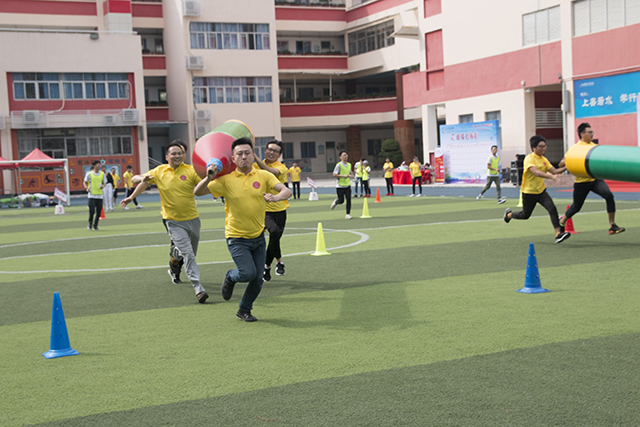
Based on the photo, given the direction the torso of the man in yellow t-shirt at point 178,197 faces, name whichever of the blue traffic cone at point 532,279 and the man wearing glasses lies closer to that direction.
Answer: the blue traffic cone

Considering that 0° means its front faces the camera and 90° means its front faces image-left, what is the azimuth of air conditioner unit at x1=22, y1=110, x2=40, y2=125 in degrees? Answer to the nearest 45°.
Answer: approximately 0°

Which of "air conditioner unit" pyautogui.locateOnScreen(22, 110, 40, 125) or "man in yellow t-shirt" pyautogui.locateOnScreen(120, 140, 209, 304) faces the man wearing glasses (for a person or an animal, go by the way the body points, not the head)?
the air conditioner unit

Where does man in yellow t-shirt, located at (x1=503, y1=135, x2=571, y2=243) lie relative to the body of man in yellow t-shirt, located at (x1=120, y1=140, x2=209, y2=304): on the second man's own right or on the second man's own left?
on the second man's own left

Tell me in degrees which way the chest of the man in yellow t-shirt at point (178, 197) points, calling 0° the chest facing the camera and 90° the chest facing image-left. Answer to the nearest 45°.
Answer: approximately 0°

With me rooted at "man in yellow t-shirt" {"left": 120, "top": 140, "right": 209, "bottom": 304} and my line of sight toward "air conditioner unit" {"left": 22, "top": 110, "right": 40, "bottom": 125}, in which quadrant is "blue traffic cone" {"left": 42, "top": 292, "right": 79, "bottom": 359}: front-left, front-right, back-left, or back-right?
back-left

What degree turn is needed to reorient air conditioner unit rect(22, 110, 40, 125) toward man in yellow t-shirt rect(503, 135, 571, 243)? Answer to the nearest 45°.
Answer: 0° — it already faces them

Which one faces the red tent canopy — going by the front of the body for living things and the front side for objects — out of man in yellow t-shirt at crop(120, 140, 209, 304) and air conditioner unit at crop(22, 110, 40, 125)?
the air conditioner unit

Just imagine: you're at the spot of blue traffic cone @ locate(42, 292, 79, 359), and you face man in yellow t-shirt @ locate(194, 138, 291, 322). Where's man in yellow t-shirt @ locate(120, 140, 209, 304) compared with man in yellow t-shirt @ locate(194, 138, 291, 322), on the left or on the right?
left

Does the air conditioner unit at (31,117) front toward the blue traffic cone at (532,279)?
yes

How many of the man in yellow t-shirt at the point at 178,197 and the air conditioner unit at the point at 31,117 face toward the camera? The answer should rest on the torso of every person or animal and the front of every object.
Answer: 2
